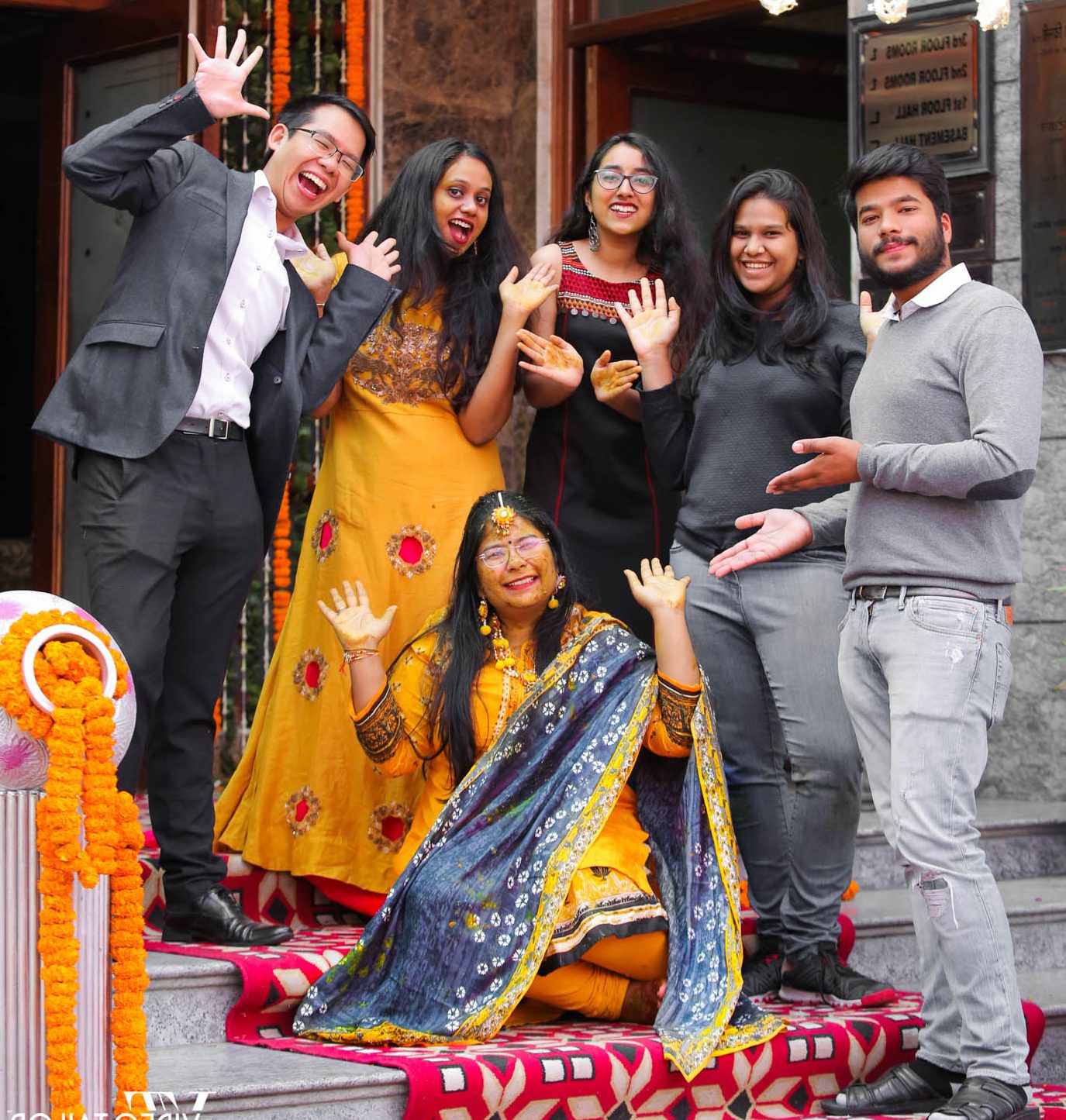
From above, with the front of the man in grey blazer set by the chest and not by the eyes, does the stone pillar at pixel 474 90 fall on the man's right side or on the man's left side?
on the man's left side

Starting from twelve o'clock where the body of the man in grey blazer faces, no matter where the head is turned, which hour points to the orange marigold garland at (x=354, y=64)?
The orange marigold garland is roughly at 8 o'clock from the man in grey blazer.

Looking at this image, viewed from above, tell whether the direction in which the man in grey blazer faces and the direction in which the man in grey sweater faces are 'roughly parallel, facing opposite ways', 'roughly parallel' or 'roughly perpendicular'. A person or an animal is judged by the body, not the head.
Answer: roughly perpendicular

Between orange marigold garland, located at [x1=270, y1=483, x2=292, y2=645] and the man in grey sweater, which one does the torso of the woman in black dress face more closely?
the man in grey sweater

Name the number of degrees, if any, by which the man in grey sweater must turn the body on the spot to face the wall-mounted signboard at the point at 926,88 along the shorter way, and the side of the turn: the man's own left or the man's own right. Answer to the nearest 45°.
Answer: approximately 135° to the man's own right

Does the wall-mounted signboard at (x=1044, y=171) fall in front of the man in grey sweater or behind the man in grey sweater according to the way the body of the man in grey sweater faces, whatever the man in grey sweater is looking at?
behind

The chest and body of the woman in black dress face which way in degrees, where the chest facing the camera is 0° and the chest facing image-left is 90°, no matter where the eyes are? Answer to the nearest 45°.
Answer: approximately 0°

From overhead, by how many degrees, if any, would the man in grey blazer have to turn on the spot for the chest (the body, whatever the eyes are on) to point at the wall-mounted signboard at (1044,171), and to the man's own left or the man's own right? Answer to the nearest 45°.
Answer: approximately 90° to the man's own left

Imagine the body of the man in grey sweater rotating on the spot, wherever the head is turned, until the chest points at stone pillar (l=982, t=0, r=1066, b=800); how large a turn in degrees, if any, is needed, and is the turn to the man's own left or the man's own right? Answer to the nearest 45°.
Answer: approximately 135° to the man's own right

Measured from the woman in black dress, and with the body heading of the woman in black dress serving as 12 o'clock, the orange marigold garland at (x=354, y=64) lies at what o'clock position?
The orange marigold garland is roughly at 5 o'clock from the woman in black dress.

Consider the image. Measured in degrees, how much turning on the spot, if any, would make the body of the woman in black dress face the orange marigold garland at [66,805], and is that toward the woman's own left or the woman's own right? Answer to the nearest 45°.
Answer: approximately 45° to the woman's own right

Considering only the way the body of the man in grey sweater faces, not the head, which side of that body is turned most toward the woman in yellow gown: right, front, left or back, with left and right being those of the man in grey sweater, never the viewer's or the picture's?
right

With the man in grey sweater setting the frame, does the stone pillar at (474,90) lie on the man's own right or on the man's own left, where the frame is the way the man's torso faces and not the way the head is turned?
on the man's own right

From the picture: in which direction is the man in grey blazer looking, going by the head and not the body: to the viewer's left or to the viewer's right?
to the viewer's right
